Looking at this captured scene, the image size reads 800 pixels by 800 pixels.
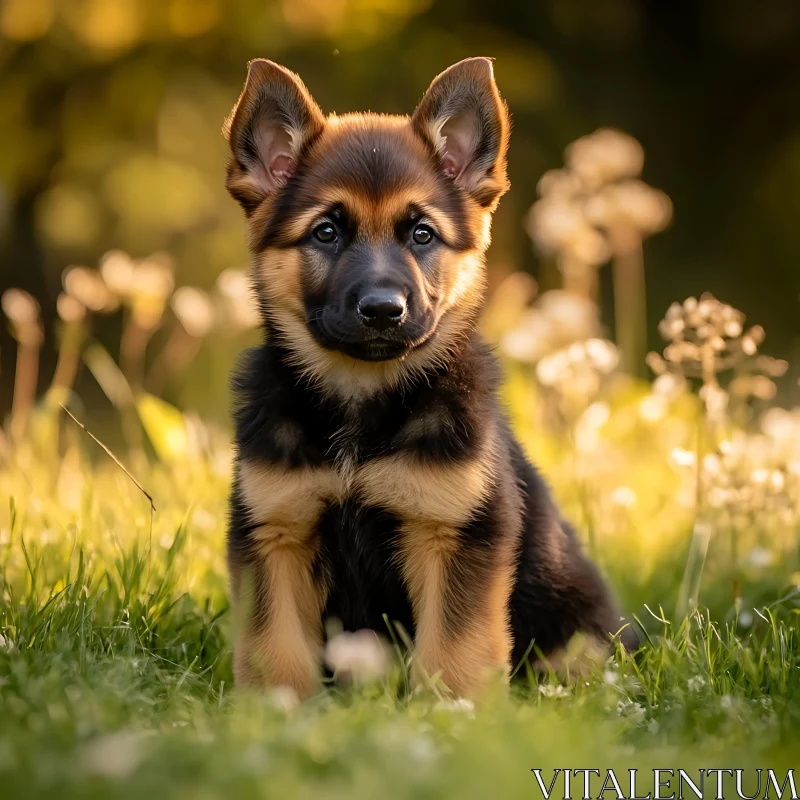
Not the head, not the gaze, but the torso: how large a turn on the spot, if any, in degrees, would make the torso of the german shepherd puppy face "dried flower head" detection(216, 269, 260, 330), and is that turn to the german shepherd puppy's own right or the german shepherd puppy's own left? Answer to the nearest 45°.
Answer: approximately 180°

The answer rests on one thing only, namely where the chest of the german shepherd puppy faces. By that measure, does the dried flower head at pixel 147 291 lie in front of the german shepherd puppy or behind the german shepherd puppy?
behind

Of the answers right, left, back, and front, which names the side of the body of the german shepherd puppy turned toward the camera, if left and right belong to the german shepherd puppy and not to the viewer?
front

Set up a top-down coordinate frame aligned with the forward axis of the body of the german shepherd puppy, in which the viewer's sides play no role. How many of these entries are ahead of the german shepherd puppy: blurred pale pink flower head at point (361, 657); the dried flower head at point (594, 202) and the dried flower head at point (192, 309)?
1

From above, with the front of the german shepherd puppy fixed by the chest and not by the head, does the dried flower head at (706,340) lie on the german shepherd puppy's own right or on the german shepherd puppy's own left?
on the german shepherd puppy's own left

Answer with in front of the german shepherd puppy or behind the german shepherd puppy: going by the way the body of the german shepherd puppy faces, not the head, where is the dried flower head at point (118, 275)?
behind

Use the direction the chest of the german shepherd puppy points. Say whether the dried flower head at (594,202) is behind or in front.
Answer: behind

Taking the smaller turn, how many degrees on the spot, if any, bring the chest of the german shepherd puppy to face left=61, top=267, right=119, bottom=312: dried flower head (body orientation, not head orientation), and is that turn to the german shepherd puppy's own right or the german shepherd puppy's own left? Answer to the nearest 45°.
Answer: approximately 135° to the german shepherd puppy's own right

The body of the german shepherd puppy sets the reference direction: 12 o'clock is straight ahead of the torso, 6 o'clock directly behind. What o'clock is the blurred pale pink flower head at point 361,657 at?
The blurred pale pink flower head is roughly at 12 o'clock from the german shepherd puppy.

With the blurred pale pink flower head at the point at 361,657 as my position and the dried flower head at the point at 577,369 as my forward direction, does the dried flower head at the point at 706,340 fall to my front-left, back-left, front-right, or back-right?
front-right
